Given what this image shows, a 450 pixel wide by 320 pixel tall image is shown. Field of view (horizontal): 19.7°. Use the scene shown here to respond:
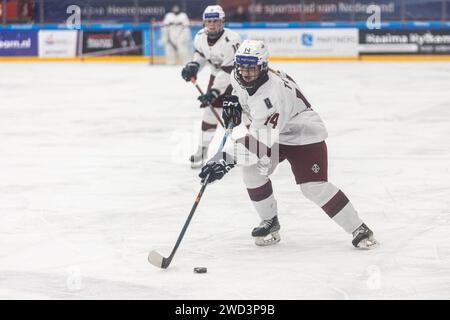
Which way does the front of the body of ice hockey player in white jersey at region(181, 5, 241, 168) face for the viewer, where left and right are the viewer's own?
facing the viewer and to the left of the viewer

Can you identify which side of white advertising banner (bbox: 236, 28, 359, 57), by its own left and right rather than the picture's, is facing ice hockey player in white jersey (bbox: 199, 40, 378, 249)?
front

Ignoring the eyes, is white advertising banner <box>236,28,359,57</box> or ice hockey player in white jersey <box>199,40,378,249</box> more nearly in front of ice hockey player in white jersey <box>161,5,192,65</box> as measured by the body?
the ice hockey player in white jersey

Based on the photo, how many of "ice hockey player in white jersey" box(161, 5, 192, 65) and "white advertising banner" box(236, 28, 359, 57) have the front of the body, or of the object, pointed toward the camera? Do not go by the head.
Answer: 2

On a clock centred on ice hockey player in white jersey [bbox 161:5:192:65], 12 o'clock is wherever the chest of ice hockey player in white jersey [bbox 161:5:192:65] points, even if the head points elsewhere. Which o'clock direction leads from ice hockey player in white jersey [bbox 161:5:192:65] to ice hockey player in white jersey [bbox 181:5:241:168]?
ice hockey player in white jersey [bbox 181:5:241:168] is roughly at 12 o'clock from ice hockey player in white jersey [bbox 161:5:192:65].

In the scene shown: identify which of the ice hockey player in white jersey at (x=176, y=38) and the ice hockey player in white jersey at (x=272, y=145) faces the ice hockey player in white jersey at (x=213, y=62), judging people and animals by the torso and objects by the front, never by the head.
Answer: the ice hockey player in white jersey at (x=176, y=38)

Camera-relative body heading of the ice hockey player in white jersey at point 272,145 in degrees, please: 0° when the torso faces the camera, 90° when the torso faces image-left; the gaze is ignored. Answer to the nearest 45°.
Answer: approximately 45°

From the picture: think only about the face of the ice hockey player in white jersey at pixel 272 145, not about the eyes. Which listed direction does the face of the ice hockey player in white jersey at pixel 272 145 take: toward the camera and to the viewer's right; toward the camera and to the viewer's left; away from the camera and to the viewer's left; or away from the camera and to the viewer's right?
toward the camera and to the viewer's left

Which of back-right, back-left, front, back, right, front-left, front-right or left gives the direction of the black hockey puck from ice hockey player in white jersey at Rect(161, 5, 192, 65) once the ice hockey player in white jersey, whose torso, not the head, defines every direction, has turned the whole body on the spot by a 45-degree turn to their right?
front-left

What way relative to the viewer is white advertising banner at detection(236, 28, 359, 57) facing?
toward the camera

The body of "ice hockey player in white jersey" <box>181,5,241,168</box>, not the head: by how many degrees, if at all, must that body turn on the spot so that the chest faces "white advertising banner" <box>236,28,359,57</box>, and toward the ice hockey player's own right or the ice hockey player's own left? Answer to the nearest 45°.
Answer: approximately 135° to the ice hockey player's own right

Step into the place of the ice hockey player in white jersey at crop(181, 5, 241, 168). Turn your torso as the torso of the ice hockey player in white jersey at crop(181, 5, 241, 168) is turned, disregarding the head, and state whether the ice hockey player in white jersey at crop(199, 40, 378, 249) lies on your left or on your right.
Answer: on your left

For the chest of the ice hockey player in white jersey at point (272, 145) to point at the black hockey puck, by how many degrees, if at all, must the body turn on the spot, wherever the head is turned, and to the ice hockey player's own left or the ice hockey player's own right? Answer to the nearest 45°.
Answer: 0° — they already face it
